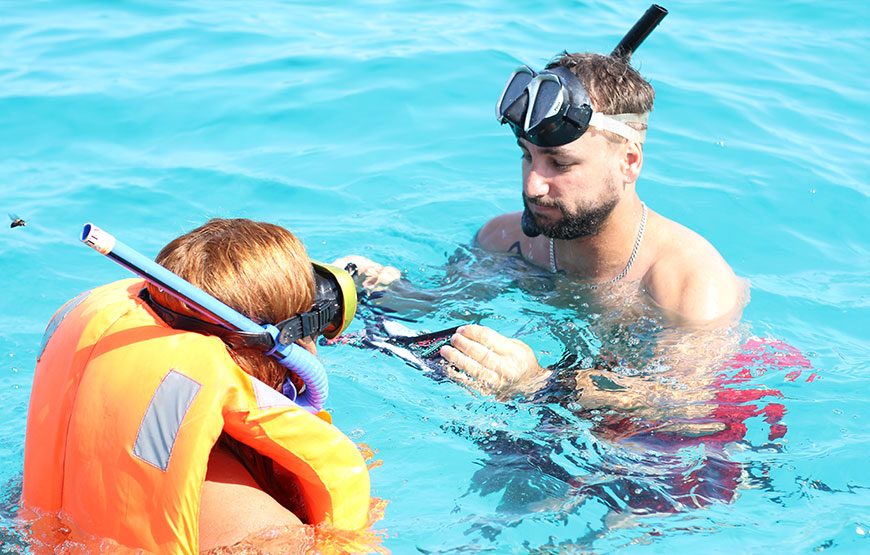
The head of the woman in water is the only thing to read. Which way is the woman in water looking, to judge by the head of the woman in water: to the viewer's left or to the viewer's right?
to the viewer's right

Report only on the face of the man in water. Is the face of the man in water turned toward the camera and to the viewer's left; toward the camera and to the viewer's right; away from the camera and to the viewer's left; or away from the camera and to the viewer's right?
toward the camera and to the viewer's left

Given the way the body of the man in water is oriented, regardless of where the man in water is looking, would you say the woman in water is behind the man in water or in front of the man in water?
in front
